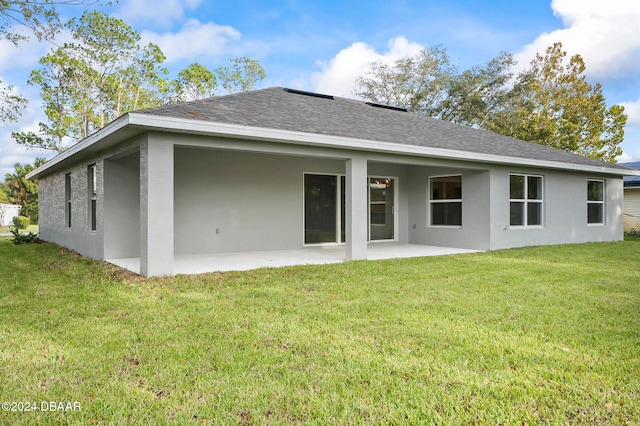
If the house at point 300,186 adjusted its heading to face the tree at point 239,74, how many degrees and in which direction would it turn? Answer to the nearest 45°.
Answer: approximately 45° to its right

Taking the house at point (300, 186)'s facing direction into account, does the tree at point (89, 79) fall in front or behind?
in front

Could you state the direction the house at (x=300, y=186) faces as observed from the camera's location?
facing away from the viewer and to the left of the viewer

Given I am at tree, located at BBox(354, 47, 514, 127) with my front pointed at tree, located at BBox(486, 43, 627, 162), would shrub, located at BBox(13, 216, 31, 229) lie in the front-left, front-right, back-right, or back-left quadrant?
back-right

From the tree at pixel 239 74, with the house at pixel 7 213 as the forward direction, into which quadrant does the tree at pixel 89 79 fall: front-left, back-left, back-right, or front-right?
front-left

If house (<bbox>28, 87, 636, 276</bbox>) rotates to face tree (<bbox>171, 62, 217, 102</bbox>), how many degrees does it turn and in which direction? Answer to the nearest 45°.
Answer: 0° — it already faces it

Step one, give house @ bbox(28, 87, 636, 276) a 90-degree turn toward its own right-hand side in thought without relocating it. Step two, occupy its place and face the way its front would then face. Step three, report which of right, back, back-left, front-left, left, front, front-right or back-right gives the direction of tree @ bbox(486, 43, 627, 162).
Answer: front

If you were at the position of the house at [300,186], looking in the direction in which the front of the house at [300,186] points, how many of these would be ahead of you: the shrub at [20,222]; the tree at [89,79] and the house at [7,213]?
3

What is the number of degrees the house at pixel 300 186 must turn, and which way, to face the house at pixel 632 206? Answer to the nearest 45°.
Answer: approximately 90° to its right

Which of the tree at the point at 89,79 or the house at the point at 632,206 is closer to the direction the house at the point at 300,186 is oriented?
the tree

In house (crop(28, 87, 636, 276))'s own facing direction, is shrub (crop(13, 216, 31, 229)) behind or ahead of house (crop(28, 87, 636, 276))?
ahead

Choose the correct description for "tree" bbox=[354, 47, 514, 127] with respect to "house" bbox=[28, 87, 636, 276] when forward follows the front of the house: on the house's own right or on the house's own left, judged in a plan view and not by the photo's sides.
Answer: on the house's own right

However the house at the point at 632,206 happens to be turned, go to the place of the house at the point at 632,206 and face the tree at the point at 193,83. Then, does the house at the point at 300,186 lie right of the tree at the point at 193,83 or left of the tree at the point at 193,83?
left
